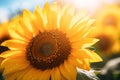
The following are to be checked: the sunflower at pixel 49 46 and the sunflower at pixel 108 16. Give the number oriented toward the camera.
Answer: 2

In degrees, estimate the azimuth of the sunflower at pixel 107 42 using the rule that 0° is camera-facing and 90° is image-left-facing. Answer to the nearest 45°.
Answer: approximately 45°

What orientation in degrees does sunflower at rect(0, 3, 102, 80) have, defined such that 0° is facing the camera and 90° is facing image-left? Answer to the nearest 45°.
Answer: approximately 0°
